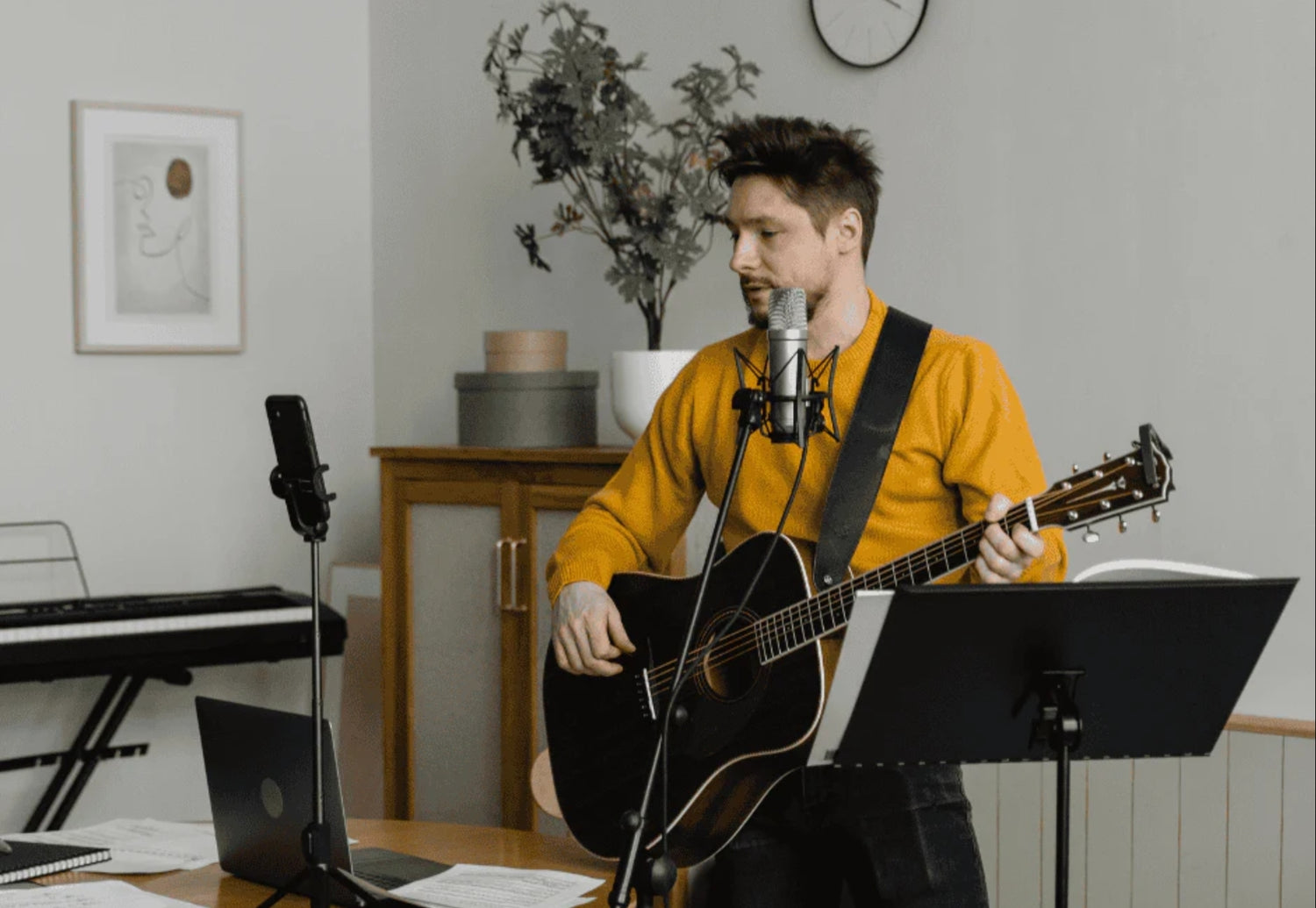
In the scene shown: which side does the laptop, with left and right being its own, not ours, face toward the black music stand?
right

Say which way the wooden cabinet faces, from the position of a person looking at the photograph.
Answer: facing the viewer

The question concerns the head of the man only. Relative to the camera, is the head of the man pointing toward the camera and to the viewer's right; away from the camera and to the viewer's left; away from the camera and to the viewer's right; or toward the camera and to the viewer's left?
toward the camera and to the viewer's left

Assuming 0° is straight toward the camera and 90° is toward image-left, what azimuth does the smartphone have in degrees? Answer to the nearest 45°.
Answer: approximately 225°

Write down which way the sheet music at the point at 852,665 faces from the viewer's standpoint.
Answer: facing away from the viewer and to the left of the viewer

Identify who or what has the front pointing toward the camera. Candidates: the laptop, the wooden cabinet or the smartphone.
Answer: the wooden cabinet

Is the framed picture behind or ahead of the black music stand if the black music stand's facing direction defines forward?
ahead

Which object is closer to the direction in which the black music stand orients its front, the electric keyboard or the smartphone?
the electric keyboard
